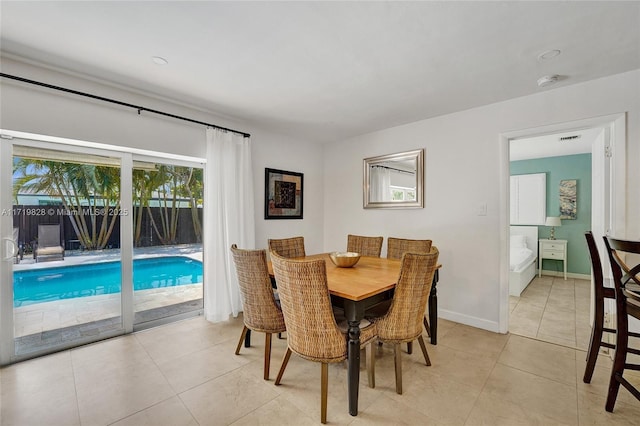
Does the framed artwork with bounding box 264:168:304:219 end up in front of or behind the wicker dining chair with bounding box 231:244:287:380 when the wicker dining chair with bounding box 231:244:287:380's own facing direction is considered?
in front

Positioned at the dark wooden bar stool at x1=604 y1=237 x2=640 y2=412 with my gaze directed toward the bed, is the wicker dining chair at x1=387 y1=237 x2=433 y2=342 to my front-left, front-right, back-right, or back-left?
front-left

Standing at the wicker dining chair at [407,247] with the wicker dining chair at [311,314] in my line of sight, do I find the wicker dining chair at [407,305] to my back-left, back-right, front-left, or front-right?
front-left

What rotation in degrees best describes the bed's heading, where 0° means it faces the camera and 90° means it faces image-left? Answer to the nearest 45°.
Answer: approximately 45°

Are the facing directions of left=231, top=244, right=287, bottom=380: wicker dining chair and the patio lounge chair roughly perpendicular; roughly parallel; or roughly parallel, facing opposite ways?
roughly perpendicular

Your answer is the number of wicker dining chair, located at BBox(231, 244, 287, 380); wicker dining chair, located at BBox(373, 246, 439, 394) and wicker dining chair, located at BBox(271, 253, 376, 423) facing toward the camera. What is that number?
0

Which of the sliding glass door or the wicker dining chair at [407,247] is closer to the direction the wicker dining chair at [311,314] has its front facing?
the wicker dining chair

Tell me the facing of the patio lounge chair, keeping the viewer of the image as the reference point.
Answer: facing the viewer

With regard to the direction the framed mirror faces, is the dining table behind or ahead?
ahead

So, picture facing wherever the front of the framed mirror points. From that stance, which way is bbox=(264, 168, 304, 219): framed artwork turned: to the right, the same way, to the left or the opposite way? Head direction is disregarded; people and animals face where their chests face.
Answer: to the left

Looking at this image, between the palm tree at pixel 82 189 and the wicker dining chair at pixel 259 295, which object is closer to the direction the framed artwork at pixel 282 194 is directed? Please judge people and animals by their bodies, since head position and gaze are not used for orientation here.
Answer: the wicker dining chair

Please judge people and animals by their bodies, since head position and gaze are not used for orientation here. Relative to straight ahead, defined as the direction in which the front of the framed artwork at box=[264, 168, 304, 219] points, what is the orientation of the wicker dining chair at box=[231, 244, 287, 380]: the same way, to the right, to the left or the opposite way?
to the left

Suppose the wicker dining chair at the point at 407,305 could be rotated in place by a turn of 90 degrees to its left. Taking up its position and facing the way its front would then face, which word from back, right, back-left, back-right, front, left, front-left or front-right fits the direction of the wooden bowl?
right

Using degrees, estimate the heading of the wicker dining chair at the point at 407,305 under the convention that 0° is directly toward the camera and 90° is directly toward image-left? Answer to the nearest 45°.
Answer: approximately 135°
